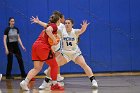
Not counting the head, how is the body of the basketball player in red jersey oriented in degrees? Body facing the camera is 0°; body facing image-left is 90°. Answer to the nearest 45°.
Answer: approximately 270°

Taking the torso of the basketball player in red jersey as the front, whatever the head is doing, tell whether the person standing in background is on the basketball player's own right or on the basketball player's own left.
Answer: on the basketball player's own left
